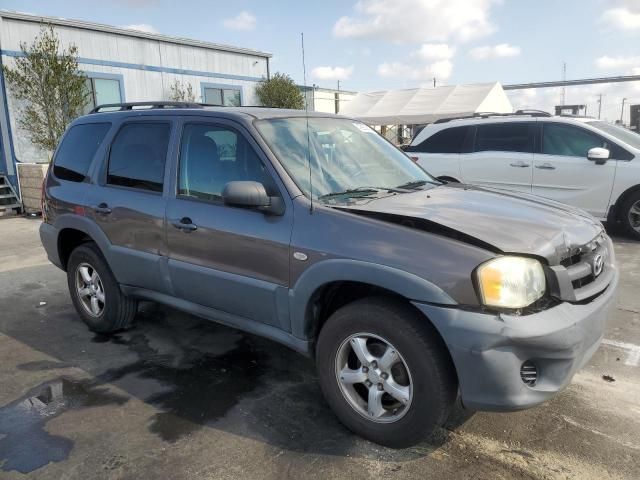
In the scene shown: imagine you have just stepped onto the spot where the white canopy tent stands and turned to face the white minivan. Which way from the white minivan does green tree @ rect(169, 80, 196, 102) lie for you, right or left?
right

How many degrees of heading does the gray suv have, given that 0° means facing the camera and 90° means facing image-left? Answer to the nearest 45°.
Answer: approximately 315°

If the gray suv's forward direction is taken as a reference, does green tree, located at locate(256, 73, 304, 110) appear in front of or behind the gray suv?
behind

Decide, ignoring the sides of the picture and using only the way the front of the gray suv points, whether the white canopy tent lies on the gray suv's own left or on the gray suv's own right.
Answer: on the gray suv's own left

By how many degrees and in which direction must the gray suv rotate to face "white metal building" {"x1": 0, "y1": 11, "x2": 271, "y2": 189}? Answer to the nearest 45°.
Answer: approximately 180°

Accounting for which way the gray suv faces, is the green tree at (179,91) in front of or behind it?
behind

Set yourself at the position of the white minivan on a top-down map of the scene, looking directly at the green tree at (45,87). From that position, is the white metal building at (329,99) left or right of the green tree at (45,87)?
right

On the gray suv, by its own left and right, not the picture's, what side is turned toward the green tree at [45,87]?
back
